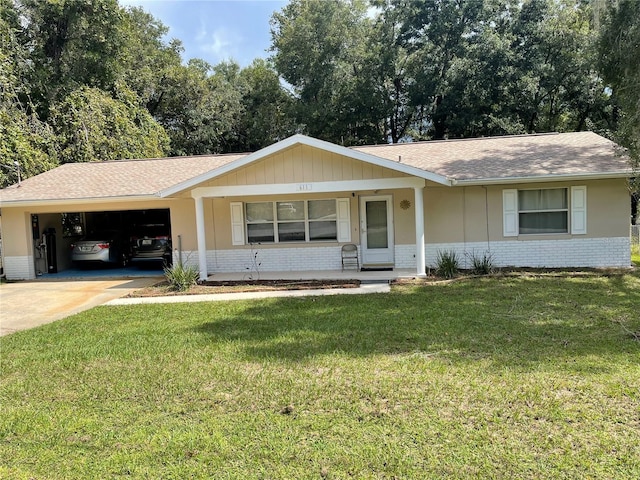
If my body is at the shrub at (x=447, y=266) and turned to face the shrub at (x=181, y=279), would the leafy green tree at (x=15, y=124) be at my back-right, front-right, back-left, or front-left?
front-right

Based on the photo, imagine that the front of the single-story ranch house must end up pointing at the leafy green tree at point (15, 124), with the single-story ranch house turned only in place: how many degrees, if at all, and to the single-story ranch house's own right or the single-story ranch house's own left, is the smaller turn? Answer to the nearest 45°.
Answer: approximately 135° to the single-story ranch house's own right

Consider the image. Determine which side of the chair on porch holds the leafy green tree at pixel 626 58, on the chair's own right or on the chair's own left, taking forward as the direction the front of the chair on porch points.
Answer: on the chair's own left

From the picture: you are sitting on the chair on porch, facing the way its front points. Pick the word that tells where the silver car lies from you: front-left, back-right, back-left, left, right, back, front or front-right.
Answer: right

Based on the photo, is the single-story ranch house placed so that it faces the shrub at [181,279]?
no

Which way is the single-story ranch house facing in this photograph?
toward the camera

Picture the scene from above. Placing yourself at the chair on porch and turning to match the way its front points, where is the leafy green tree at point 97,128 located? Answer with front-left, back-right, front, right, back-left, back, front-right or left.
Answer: back-right

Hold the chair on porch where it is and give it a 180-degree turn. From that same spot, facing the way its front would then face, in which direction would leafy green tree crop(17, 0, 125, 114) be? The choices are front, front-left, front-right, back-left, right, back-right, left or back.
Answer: front-left

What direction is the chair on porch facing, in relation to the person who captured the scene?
facing the viewer

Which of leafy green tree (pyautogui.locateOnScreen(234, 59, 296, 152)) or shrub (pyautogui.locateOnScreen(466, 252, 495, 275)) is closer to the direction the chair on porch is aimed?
the shrub

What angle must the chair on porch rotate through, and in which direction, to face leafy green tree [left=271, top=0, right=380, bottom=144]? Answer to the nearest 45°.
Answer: approximately 180°

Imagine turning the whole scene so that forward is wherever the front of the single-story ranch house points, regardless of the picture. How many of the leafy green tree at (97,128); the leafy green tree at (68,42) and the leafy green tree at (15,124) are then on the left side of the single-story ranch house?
0

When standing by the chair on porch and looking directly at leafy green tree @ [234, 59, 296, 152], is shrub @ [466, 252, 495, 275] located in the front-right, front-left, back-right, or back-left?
back-right

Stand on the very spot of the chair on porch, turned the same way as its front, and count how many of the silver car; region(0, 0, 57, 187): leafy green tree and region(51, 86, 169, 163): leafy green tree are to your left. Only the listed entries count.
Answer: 0

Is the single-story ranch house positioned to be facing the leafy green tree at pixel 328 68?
no

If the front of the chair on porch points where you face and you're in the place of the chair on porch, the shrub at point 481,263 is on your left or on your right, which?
on your left

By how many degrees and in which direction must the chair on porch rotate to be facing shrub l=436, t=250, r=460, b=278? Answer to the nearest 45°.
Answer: approximately 45° to its left
